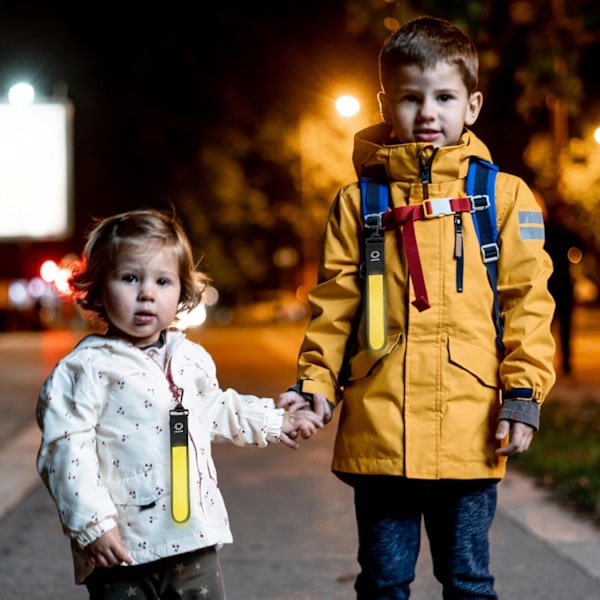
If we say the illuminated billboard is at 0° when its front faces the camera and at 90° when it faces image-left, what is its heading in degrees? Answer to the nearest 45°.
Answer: approximately 0°

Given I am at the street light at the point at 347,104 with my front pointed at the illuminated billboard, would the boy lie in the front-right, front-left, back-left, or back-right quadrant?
back-left

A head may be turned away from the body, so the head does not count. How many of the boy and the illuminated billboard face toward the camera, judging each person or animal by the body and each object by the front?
2

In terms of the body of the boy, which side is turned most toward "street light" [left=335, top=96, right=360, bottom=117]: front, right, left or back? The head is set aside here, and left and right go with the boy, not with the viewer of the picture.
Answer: back

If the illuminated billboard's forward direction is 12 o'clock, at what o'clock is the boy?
The boy is roughly at 12 o'clock from the illuminated billboard.
